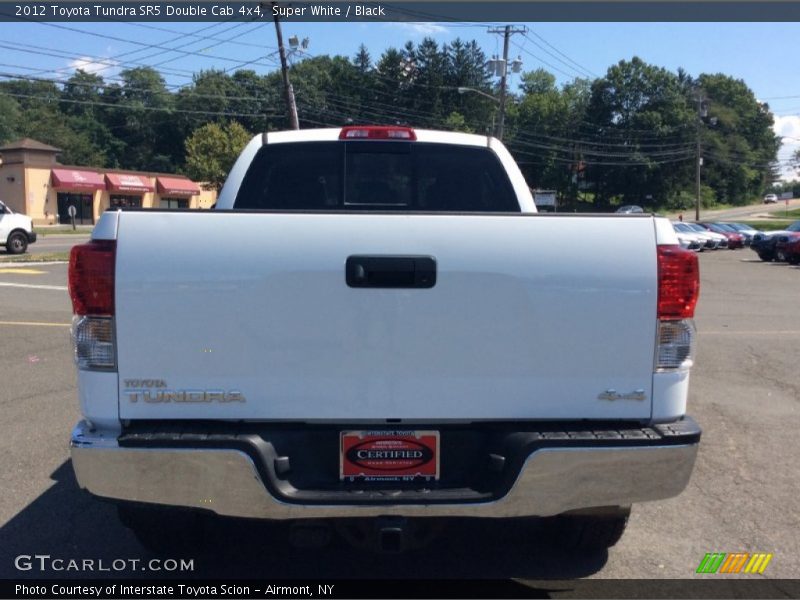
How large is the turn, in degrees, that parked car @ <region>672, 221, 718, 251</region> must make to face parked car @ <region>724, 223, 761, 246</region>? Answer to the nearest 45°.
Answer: approximately 90° to its left

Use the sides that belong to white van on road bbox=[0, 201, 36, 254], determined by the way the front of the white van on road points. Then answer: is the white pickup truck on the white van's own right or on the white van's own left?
on the white van's own right

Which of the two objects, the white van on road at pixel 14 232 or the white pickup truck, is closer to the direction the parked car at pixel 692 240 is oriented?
the white pickup truck

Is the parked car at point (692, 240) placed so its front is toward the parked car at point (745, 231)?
no

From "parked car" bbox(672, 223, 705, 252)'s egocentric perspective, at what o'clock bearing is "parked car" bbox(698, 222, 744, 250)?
"parked car" bbox(698, 222, 744, 250) is roughly at 8 o'clock from "parked car" bbox(672, 223, 705, 252).

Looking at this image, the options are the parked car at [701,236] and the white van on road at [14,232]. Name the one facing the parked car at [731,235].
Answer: the white van on road at [14,232]

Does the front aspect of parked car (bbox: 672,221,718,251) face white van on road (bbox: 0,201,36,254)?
no

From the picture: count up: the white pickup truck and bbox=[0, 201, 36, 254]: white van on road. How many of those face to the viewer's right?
1

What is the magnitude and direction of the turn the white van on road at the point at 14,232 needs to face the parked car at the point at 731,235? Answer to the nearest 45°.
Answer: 0° — it already faces it

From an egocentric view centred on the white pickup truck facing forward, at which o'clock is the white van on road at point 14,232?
The white van on road is roughly at 11 o'clock from the white pickup truck.

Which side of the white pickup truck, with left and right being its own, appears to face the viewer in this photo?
back

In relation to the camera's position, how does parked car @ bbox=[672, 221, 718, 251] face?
facing the viewer and to the right of the viewer

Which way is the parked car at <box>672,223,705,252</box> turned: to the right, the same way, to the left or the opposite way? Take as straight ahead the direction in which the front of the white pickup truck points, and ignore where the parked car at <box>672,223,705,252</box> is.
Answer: the opposite way

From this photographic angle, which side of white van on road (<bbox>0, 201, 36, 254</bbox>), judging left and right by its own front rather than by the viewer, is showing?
right

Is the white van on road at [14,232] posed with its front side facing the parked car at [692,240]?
yes
